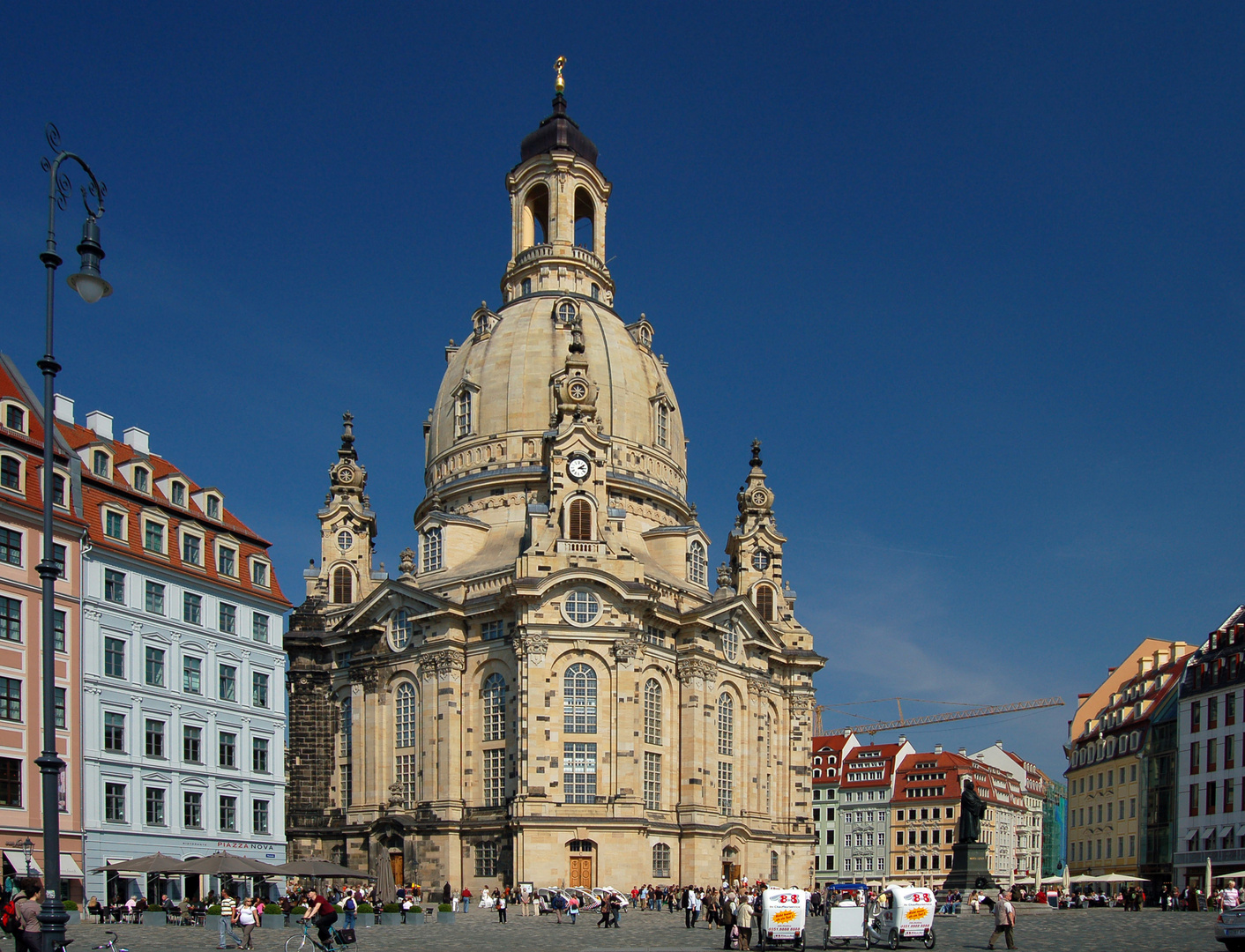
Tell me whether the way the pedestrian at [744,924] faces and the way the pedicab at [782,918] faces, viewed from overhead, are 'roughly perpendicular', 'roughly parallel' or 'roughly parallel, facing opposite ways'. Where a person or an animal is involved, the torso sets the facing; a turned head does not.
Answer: roughly parallel

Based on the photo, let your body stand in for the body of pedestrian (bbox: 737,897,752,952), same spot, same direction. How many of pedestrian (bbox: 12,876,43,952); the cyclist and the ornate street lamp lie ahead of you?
0

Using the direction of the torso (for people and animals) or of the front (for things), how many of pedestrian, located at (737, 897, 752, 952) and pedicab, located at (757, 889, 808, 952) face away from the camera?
2

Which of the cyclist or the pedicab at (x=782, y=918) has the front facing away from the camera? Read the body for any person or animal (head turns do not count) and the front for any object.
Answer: the pedicab

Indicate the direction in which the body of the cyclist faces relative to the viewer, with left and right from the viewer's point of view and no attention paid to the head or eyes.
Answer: facing the viewer and to the left of the viewer

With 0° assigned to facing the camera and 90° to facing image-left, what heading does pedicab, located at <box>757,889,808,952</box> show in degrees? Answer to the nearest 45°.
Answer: approximately 180°

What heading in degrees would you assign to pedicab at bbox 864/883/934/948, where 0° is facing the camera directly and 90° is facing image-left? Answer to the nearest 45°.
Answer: approximately 135°

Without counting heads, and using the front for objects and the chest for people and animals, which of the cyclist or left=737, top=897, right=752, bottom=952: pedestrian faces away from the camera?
the pedestrian

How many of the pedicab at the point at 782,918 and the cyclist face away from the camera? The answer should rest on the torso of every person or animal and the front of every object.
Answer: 1

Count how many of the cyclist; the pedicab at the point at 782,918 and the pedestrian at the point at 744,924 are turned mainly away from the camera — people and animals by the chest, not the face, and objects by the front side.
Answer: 2

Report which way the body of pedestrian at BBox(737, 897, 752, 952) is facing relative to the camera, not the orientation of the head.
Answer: away from the camera
